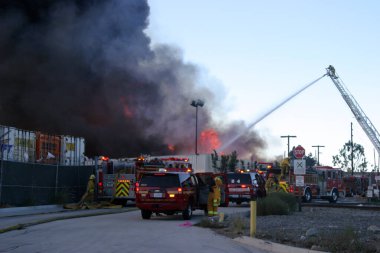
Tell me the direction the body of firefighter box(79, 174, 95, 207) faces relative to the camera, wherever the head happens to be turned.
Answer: to the viewer's right

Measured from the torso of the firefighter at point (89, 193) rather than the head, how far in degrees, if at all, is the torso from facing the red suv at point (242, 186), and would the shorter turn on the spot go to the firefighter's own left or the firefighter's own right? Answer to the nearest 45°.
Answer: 0° — they already face it

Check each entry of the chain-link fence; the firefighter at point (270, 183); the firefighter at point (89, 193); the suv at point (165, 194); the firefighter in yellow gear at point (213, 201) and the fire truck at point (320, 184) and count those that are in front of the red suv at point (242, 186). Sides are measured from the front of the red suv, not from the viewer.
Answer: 2

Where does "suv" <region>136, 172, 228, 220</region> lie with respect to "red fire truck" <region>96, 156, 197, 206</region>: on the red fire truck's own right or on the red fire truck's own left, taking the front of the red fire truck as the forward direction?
on the red fire truck's own right

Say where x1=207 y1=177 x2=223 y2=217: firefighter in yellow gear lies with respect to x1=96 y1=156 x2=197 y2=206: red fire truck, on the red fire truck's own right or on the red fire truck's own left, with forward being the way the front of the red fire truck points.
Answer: on the red fire truck's own right

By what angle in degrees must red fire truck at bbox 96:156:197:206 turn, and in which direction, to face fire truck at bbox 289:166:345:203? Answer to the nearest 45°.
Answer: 0° — it already faces it
